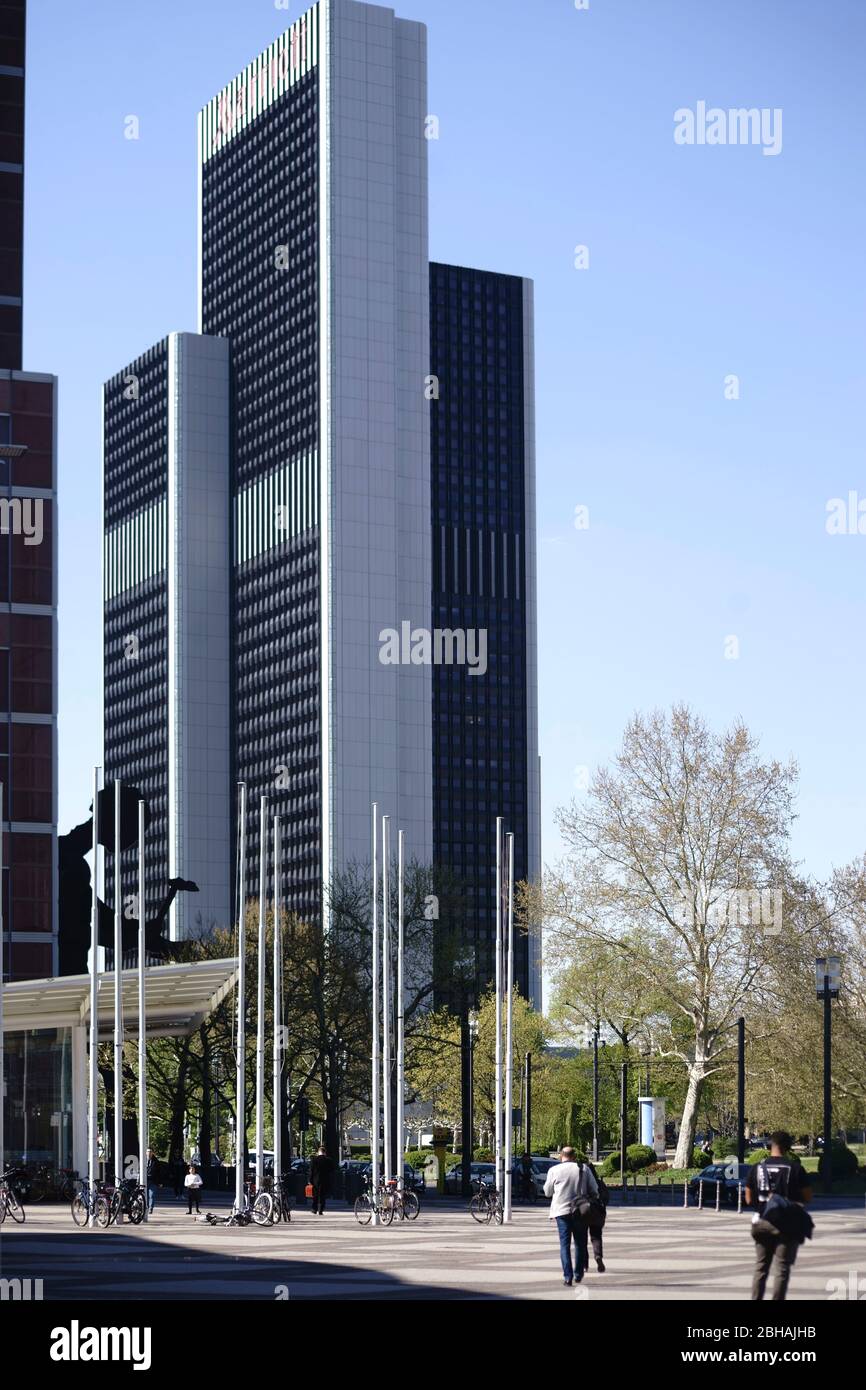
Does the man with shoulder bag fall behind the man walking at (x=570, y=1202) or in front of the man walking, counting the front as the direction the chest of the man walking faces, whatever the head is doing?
behind

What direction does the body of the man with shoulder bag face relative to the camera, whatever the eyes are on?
away from the camera

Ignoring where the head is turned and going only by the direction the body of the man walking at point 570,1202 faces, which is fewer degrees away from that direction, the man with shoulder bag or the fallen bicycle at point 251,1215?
the fallen bicycle

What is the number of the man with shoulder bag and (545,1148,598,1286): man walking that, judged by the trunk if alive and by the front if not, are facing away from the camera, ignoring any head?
2

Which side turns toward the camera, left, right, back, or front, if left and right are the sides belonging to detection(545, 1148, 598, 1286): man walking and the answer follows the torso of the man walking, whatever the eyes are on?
back

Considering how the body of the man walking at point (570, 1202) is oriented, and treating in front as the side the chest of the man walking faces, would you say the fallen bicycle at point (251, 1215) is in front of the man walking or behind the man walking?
in front

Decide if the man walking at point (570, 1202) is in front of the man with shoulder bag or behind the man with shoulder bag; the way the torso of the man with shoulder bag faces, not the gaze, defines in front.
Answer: in front

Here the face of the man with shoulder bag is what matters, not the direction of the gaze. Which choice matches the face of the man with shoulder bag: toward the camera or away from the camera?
away from the camera
